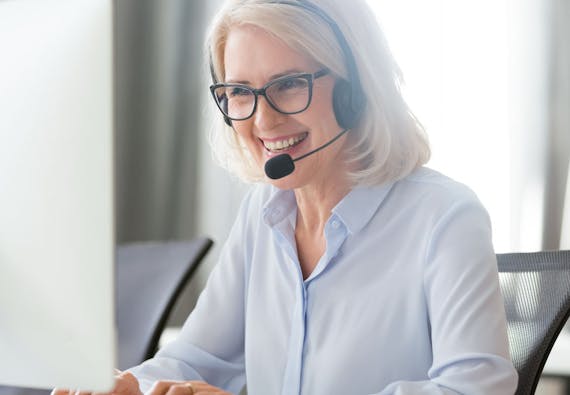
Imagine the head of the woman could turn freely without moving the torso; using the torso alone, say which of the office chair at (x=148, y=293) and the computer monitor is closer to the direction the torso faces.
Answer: the computer monitor

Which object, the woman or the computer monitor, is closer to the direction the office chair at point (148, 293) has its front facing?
the computer monitor

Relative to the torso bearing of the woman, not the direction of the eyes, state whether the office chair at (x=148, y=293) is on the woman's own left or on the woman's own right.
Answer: on the woman's own right
